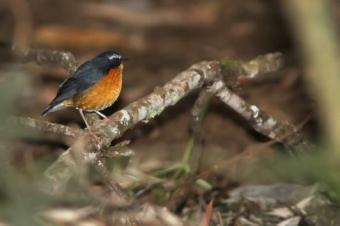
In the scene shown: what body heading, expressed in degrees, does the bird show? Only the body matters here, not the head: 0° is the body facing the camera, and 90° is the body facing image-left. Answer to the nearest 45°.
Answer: approximately 270°
